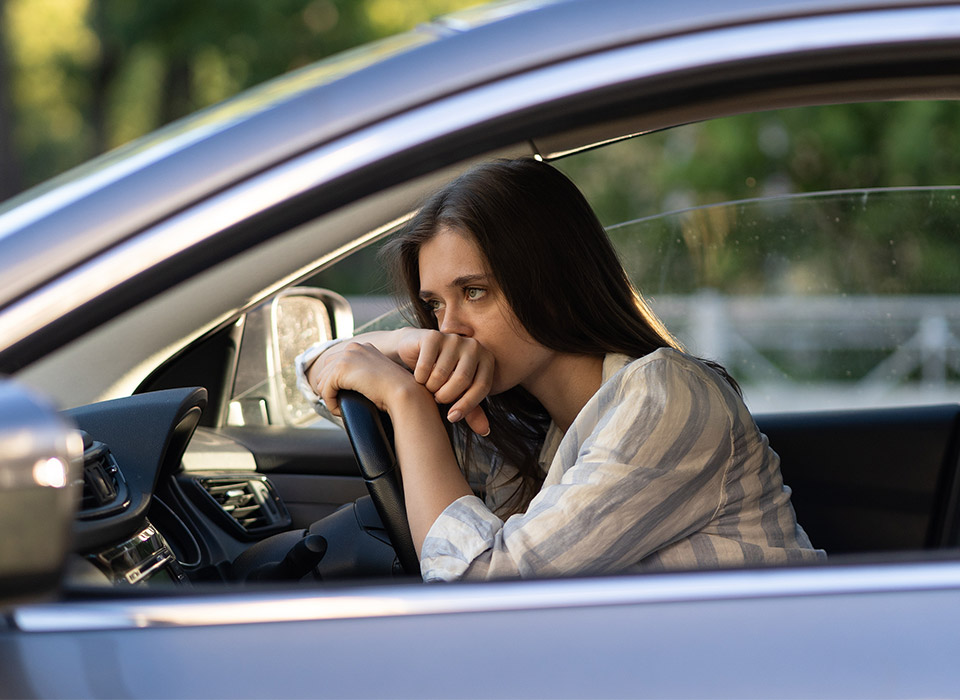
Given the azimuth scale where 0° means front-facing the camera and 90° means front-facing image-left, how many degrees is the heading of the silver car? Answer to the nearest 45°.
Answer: approximately 90°

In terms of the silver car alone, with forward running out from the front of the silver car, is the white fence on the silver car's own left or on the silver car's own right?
on the silver car's own right

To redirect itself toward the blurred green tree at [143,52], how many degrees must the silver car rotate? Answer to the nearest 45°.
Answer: approximately 90° to its right
